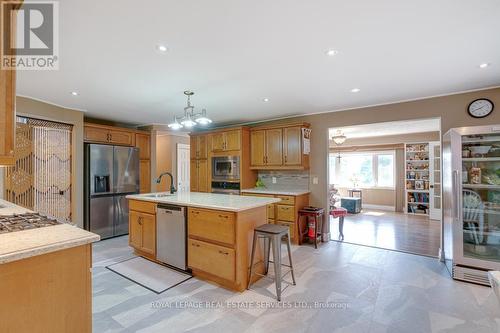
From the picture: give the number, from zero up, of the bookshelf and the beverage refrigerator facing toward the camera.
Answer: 2

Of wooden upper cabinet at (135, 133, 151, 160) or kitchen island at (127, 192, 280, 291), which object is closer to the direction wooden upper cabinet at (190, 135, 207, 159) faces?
the kitchen island

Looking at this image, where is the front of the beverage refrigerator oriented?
toward the camera

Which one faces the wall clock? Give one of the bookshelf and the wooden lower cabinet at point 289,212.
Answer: the bookshelf

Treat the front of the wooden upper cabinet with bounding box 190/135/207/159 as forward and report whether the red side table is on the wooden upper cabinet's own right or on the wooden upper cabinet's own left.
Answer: on the wooden upper cabinet's own left

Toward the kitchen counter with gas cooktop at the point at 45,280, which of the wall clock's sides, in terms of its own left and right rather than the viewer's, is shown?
front

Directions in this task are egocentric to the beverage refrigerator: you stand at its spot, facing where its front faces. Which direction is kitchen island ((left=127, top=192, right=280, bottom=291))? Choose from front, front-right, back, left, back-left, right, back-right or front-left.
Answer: front-right

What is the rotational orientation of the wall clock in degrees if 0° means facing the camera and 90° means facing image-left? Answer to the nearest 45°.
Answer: approximately 0°

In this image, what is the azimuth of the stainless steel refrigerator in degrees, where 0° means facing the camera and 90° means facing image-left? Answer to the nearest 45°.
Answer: approximately 315°

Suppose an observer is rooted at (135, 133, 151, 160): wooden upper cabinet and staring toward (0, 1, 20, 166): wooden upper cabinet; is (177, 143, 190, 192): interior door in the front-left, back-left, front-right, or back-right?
back-left

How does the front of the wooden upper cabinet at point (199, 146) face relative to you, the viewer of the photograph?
facing the viewer

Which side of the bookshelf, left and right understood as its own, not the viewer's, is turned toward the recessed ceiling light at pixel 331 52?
front

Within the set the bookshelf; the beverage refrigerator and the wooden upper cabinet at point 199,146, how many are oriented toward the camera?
3

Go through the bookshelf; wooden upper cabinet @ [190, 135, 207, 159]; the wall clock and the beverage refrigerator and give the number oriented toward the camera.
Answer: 4

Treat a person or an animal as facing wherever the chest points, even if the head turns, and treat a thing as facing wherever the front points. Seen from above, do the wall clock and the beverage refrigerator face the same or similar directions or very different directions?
same or similar directions

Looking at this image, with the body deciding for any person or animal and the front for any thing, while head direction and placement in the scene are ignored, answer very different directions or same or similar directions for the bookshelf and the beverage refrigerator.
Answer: same or similar directions

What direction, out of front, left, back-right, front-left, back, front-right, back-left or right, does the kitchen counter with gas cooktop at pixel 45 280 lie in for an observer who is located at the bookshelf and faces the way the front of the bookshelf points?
front
